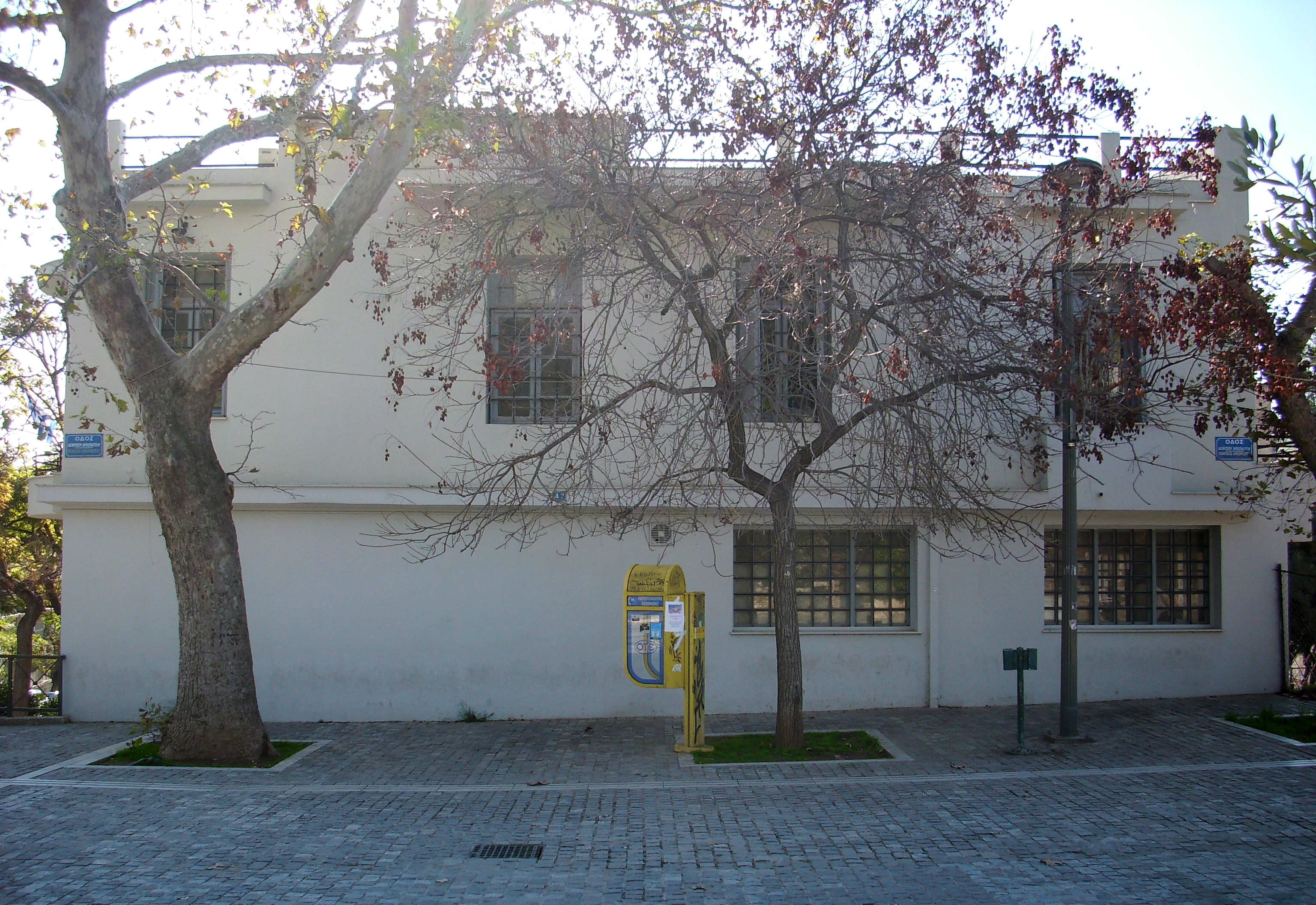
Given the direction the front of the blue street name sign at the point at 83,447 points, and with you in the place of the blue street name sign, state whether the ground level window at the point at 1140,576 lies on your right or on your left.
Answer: on your left

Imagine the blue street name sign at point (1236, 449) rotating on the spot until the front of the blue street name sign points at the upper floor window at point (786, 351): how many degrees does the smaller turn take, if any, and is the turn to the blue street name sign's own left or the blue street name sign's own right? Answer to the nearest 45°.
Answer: approximately 45° to the blue street name sign's own right

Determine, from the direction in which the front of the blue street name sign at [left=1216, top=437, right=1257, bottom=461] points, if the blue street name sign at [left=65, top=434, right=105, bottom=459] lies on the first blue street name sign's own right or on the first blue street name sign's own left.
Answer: on the first blue street name sign's own right

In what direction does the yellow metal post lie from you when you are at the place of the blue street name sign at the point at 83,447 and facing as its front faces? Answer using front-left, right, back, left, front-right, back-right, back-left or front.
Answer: front-left

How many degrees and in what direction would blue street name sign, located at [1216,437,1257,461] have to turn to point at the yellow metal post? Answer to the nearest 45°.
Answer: approximately 45° to its right

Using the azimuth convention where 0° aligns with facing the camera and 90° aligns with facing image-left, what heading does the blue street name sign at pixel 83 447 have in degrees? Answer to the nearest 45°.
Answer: approximately 0°

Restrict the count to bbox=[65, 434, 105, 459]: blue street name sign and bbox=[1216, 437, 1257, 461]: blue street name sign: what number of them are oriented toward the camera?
2

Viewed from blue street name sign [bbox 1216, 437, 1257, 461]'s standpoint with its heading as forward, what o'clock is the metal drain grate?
The metal drain grate is roughly at 1 o'clock from the blue street name sign.
